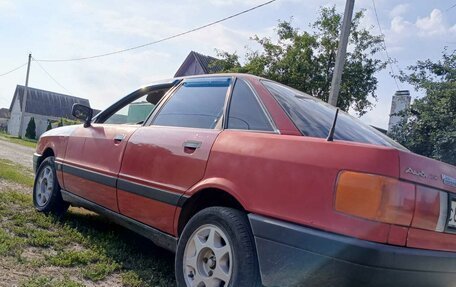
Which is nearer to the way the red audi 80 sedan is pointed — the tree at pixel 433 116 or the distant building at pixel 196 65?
the distant building

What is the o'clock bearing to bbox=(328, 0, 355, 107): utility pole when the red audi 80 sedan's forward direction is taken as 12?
The utility pole is roughly at 2 o'clock from the red audi 80 sedan.

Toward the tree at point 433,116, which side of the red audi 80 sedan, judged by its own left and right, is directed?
right

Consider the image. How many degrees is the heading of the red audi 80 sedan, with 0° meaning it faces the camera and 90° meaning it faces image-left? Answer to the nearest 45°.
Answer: approximately 135°

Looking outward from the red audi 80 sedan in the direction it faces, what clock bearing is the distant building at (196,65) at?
The distant building is roughly at 1 o'clock from the red audi 80 sedan.

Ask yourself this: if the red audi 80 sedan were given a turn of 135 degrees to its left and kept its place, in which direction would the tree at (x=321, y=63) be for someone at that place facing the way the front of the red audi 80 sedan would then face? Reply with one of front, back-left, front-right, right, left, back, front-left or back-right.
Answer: back
